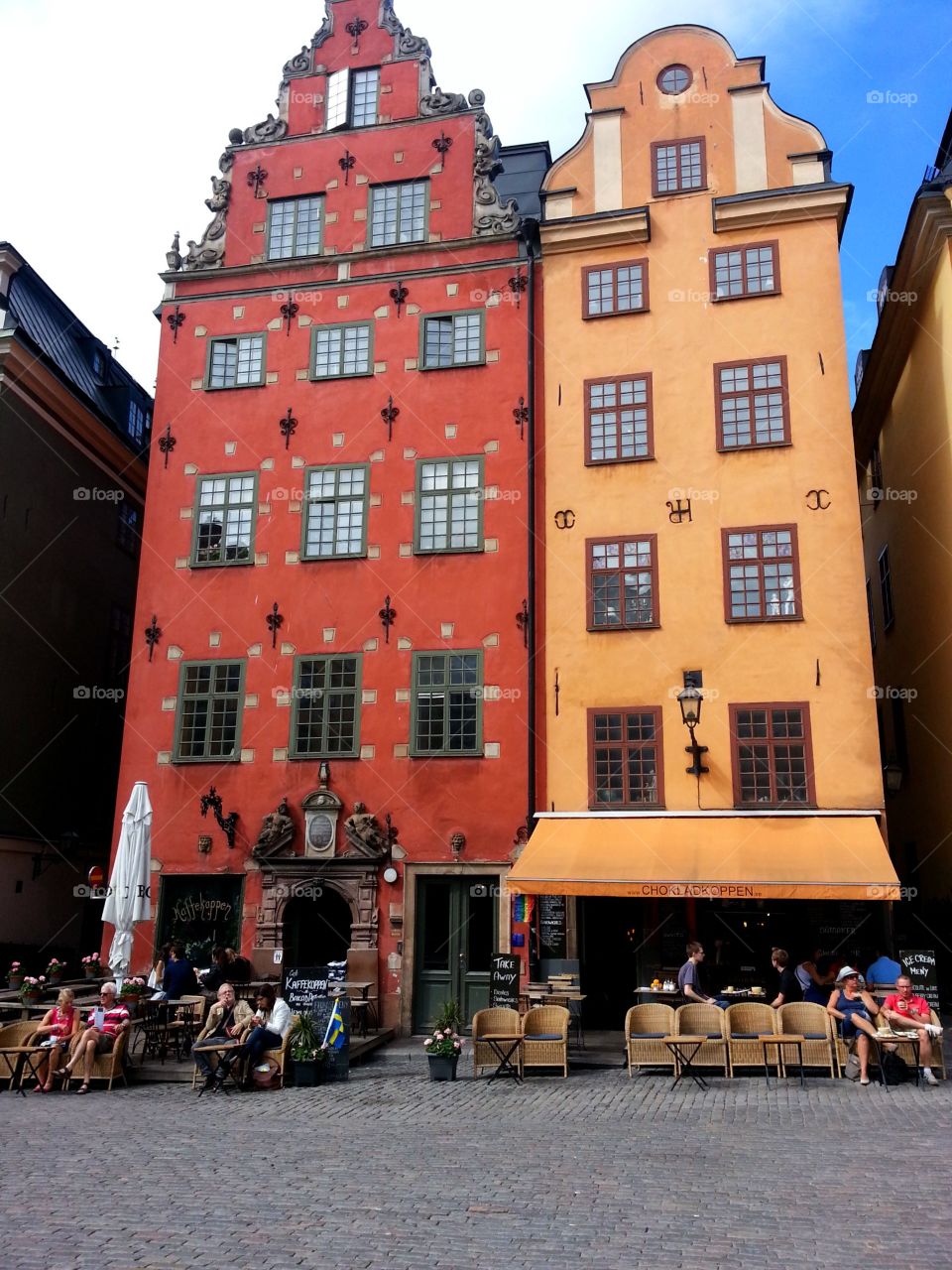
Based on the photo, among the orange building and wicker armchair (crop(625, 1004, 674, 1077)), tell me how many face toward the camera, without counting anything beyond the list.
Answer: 2

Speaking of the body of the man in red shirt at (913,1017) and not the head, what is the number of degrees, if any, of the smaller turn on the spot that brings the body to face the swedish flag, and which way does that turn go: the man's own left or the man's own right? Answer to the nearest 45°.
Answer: approximately 90° to the man's own right

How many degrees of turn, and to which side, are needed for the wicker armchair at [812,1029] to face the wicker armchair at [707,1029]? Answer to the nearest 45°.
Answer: approximately 90° to its right

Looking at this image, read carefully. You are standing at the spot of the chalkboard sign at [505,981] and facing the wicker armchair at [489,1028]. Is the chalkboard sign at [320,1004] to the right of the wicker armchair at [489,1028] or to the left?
right

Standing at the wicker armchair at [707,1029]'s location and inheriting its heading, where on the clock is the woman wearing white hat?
The woman wearing white hat is roughly at 9 o'clock from the wicker armchair.
